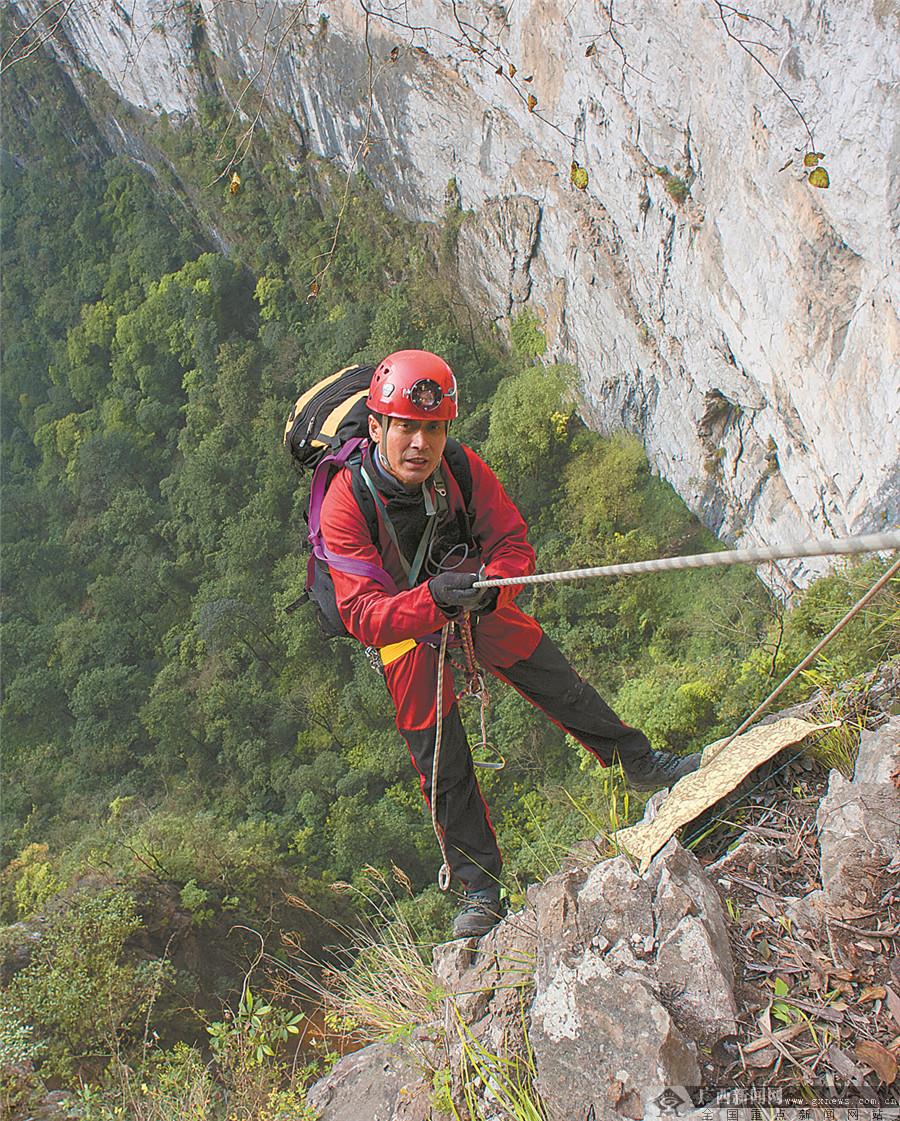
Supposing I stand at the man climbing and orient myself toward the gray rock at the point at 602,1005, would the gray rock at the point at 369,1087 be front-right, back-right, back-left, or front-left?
front-right

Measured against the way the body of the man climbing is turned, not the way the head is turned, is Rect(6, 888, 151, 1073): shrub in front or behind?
behind

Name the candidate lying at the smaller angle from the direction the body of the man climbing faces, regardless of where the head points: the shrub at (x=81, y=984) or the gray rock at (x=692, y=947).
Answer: the gray rock

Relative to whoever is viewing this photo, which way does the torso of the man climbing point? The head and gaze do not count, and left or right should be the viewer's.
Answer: facing the viewer and to the right of the viewer
